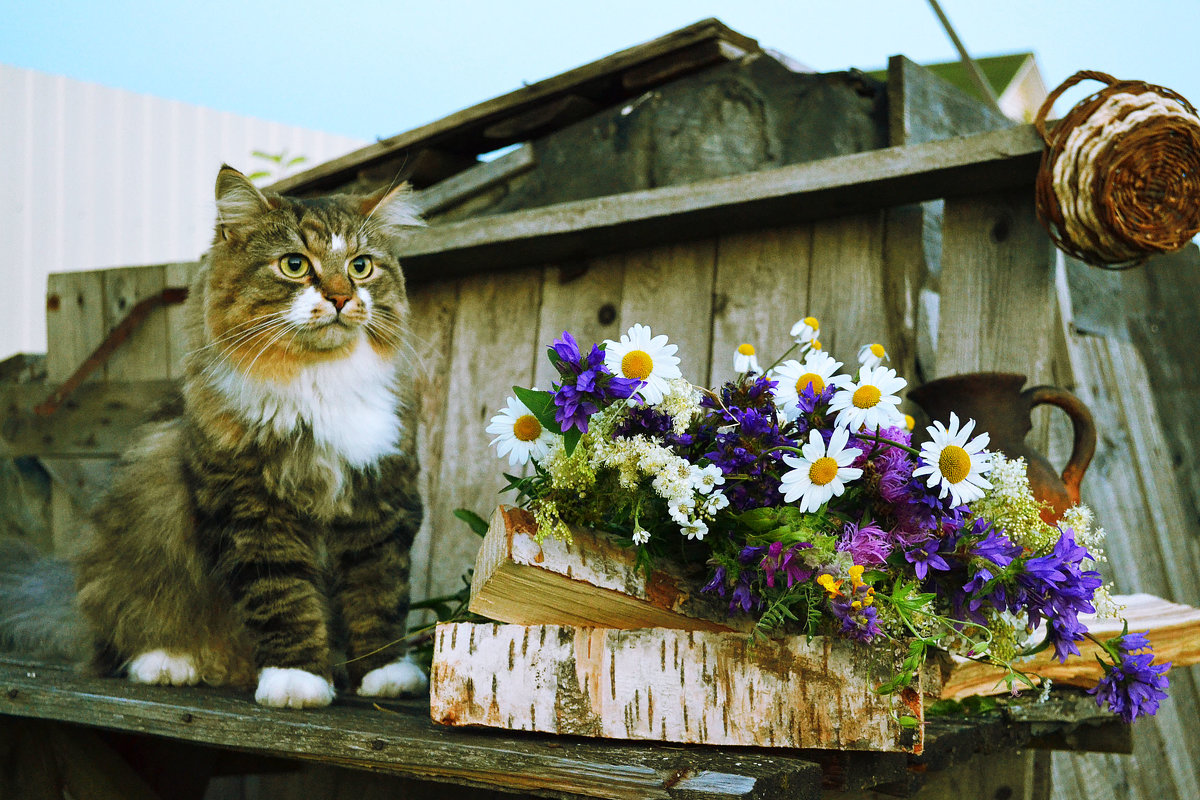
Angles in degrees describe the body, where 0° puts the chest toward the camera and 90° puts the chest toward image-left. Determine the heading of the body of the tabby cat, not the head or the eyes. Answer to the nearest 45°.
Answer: approximately 315°

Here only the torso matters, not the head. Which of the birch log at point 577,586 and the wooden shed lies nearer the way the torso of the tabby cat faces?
the birch log
